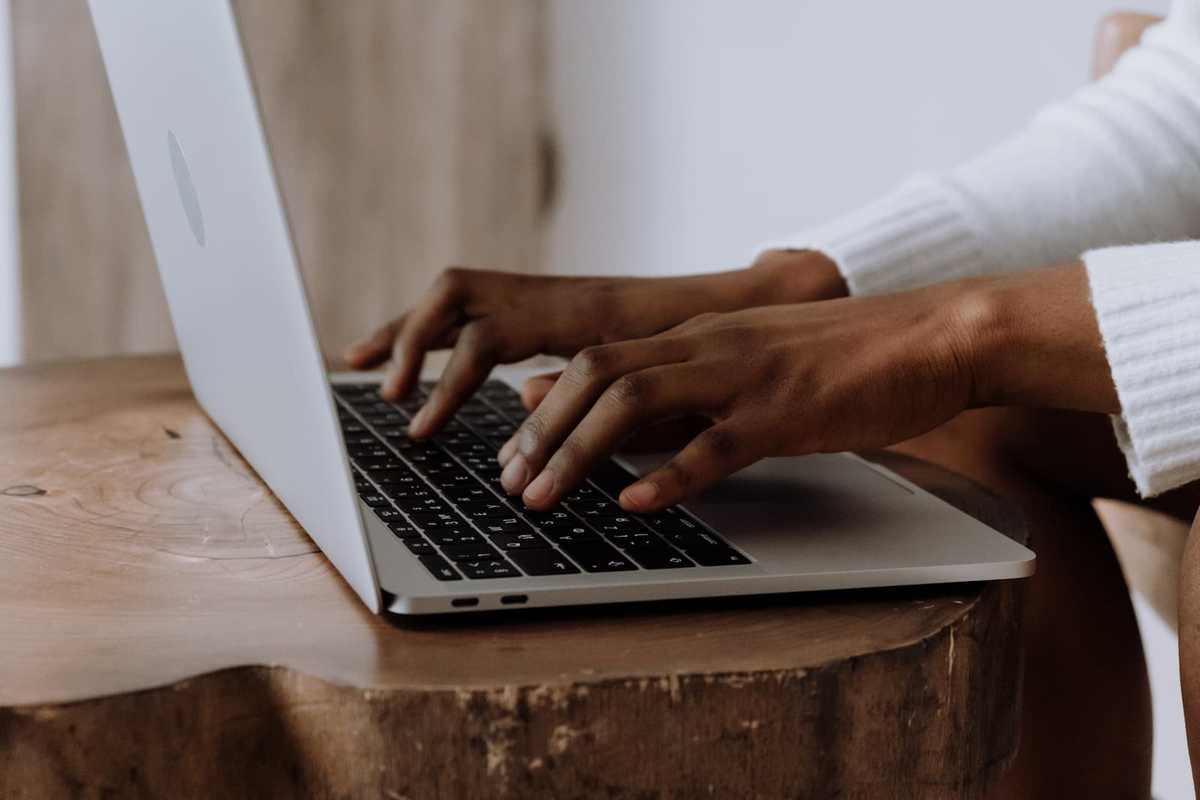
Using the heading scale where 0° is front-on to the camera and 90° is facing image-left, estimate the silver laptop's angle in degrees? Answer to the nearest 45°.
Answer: approximately 270°
